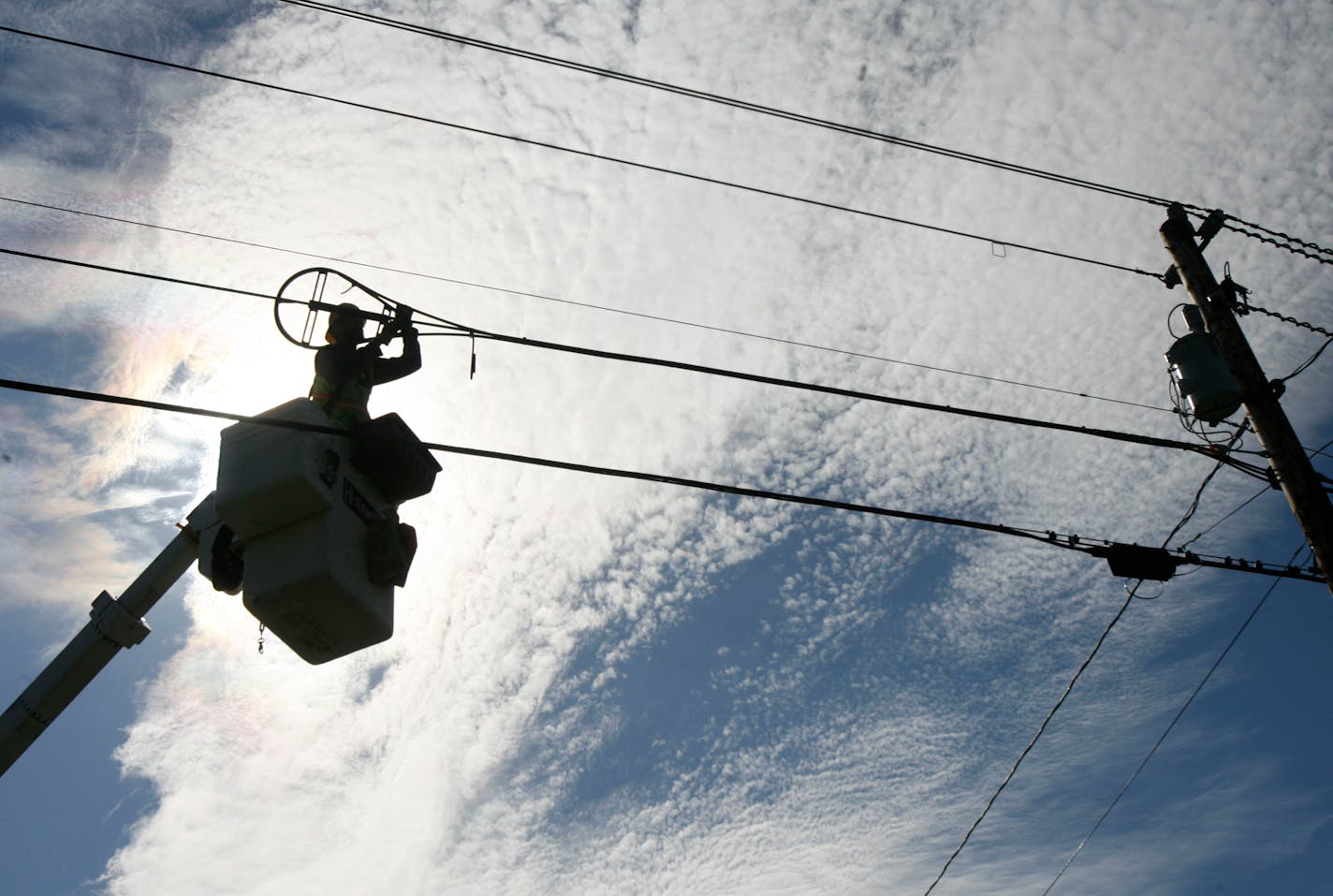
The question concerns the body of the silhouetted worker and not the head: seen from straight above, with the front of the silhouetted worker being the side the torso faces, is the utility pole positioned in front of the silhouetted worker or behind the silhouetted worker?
in front

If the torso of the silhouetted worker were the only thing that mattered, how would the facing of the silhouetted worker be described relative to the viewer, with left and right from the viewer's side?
facing away from the viewer and to the right of the viewer
